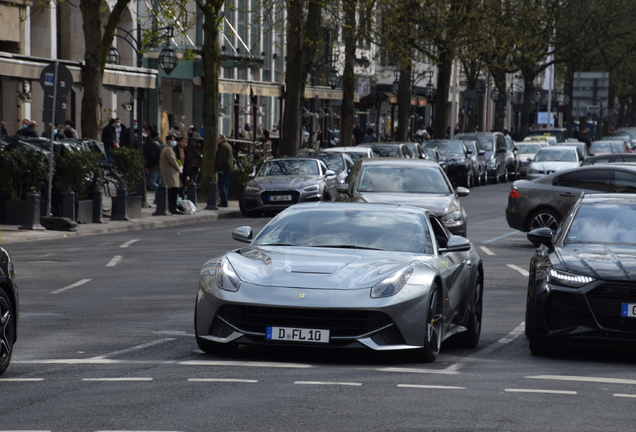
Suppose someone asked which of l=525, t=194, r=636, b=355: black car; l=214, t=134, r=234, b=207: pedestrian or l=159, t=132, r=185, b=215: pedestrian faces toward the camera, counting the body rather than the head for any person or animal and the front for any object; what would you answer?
the black car

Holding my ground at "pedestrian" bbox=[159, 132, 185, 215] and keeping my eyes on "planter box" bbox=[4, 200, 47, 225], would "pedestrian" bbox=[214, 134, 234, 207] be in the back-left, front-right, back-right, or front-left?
back-right

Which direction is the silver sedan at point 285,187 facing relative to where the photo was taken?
toward the camera

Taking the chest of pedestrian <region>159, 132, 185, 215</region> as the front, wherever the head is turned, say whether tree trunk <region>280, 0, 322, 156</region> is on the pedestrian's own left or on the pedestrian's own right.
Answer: on the pedestrian's own left

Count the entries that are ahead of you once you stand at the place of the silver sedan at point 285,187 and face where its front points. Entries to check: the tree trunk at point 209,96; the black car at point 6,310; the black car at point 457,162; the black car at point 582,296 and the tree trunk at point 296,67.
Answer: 2

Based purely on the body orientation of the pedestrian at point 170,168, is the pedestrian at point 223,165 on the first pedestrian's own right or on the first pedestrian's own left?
on the first pedestrian's own left

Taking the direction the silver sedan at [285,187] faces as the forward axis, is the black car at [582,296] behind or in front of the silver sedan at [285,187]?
in front

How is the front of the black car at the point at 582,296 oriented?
toward the camera

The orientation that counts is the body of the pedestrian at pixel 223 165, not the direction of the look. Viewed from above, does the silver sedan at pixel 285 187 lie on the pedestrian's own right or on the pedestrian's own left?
on the pedestrian's own left
